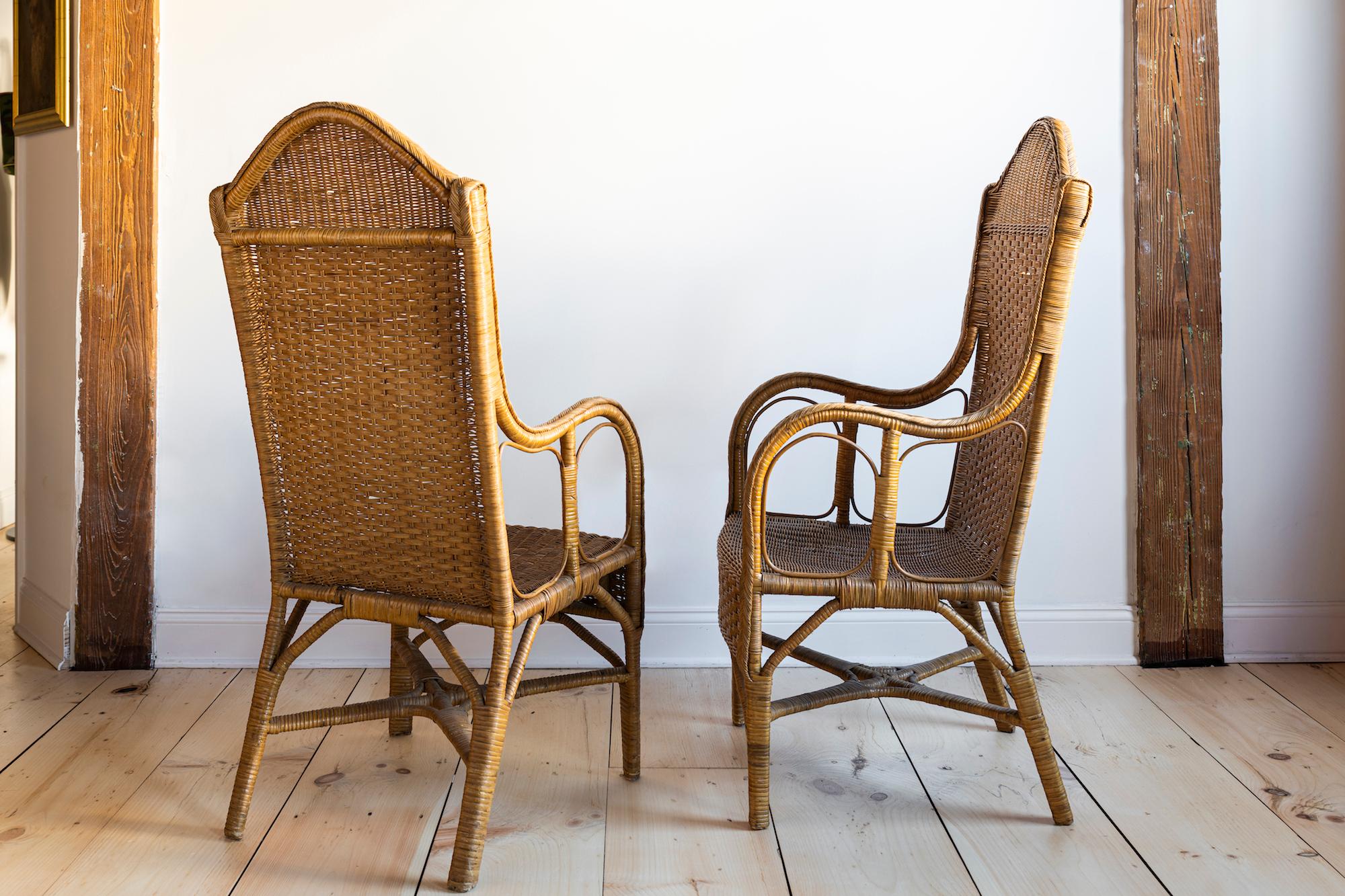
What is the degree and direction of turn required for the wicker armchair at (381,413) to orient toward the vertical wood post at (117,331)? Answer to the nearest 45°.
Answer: approximately 90° to its left

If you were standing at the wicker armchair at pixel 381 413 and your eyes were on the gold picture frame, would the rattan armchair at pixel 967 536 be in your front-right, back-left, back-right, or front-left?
back-right

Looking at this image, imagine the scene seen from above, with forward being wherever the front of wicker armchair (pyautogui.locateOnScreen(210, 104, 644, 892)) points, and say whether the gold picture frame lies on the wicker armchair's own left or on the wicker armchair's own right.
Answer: on the wicker armchair's own left

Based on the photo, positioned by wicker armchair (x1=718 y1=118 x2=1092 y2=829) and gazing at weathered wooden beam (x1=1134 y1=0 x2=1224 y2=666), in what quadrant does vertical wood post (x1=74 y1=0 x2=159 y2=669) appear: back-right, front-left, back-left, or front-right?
back-left

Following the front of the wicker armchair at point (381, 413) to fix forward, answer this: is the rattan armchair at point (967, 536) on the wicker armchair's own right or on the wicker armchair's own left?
on the wicker armchair's own right

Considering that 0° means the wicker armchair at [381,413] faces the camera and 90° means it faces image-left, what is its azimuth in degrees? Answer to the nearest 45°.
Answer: approximately 225°

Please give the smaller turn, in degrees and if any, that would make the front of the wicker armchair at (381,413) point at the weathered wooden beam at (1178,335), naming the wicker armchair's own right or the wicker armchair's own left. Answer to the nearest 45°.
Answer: approximately 45° to the wicker armchair's own right

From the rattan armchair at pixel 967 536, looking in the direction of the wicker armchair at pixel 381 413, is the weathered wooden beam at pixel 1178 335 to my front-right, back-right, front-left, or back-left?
back-right
